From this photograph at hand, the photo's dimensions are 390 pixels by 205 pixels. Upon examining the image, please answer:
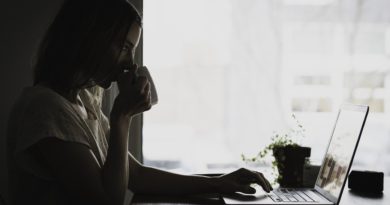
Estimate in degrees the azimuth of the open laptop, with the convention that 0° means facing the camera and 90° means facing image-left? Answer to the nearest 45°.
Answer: approximately 90°

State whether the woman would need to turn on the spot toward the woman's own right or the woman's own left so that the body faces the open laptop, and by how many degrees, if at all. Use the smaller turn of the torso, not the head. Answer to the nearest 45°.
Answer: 0° — they already face it

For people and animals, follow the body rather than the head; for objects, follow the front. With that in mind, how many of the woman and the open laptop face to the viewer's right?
1

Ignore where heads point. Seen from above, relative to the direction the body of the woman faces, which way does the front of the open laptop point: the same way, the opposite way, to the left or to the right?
the opposite way

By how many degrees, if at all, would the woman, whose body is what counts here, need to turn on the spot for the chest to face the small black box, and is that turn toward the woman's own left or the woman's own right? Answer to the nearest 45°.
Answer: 0° — they already face it

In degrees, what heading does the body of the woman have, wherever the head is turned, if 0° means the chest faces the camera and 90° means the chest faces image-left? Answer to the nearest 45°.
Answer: approximately 270°
